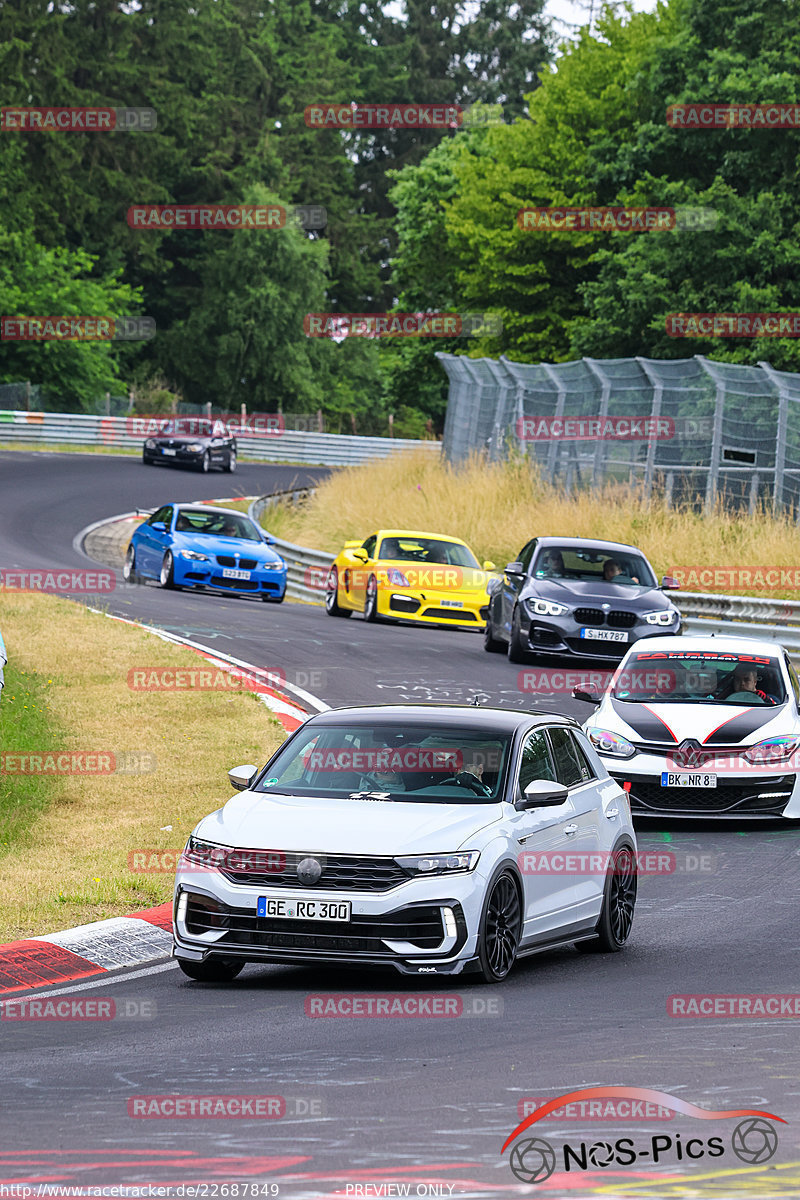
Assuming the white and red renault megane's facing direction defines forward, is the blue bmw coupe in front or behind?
behind

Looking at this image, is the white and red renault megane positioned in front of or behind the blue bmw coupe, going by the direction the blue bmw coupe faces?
in front

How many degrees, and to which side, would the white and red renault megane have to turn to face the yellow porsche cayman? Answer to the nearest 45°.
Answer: approximately 180°

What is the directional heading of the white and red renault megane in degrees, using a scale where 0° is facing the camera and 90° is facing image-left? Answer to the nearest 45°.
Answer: approximately 0°

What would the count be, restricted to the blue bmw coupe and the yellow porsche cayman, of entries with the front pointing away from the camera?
0

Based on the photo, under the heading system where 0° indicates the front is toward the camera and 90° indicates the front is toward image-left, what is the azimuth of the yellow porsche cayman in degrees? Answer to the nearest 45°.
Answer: approximately 315°

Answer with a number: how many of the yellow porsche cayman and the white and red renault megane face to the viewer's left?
0

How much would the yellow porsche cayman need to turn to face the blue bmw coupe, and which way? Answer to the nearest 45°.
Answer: approximately 180°

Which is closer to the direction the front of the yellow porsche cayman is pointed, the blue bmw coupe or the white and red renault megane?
the white and red renault megane

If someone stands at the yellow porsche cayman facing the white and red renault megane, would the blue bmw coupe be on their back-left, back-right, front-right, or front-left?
back-right

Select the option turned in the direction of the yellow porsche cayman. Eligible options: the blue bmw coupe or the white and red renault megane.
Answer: the blue bmw coupe

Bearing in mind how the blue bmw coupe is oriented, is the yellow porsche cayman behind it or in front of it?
in front
